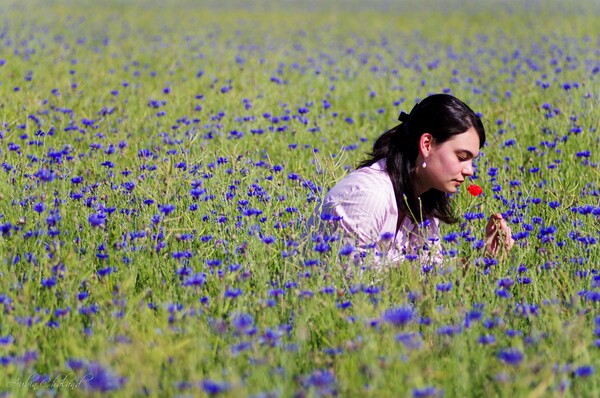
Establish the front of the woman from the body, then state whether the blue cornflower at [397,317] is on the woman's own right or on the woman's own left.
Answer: on the woman's own right

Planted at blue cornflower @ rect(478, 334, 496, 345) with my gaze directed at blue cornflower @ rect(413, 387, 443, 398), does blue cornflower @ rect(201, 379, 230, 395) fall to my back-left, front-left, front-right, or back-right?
front-right

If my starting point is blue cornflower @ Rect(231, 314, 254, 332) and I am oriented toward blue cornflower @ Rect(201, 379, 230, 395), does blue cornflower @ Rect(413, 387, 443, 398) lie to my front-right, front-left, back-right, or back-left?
front-left

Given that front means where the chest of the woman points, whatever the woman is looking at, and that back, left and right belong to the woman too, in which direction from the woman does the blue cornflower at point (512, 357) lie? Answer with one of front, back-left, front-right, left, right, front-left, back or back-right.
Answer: front-right

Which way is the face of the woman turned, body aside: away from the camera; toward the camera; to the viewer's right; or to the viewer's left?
to the viewer's right

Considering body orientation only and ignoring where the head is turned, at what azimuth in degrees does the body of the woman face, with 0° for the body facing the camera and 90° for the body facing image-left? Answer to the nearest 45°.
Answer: approximately 315°

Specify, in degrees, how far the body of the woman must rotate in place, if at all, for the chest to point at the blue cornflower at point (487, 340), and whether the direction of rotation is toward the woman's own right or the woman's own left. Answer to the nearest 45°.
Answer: approximately 45° to the woman's own right

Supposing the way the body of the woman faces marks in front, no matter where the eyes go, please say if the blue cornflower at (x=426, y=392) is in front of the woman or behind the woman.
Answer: in front
